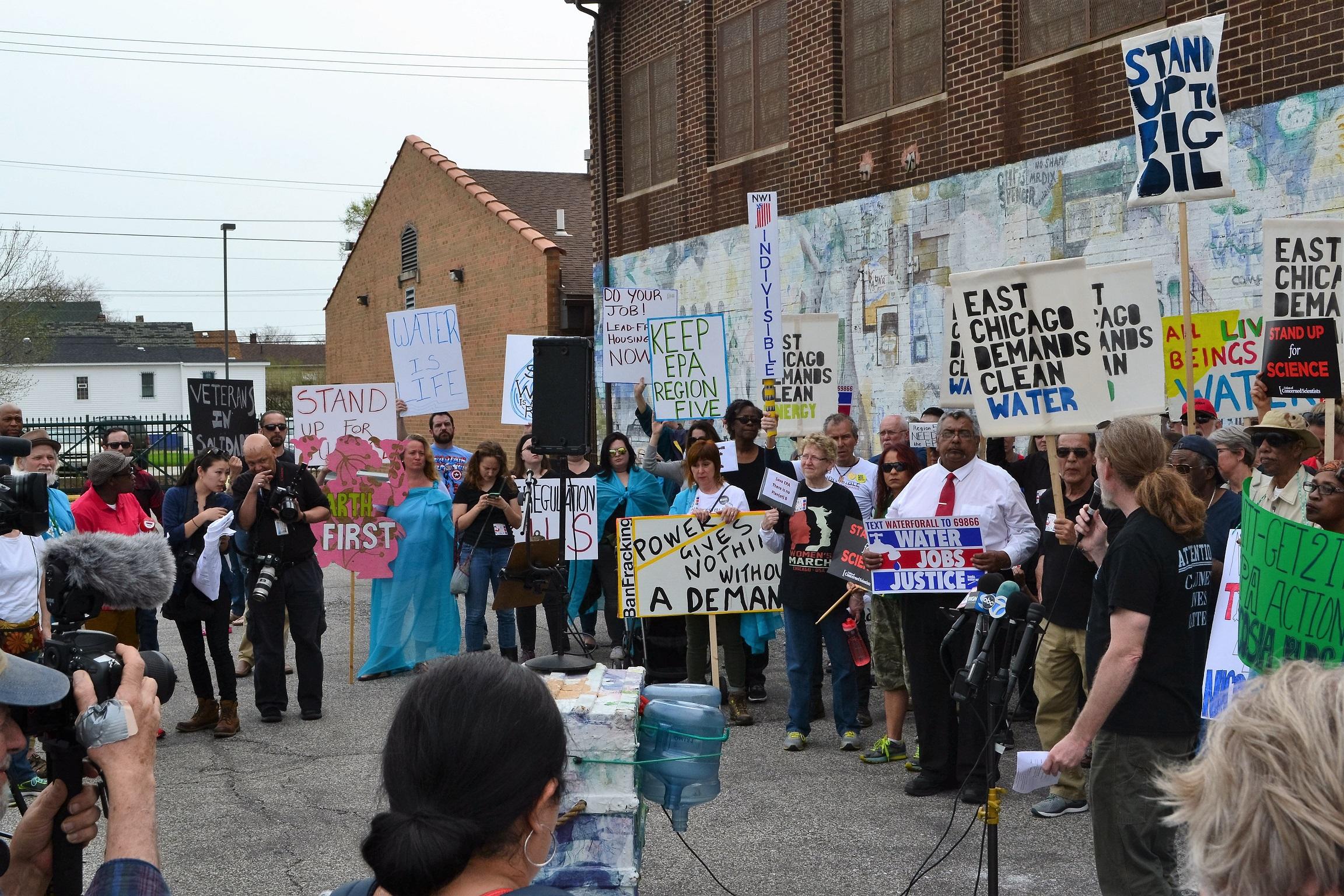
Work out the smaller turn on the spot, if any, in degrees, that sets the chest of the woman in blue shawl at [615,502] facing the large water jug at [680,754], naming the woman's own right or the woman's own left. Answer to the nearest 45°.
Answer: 0° — they already face it

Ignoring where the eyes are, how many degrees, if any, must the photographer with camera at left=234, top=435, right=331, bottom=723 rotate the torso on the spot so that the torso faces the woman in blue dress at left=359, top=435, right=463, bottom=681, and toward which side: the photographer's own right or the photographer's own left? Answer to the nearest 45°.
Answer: approximately 135° to the photographer's own left

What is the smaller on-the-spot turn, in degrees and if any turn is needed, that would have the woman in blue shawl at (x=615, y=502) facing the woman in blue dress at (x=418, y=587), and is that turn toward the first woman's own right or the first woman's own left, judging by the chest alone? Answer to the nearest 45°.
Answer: approximately 90° to the first woman's own right

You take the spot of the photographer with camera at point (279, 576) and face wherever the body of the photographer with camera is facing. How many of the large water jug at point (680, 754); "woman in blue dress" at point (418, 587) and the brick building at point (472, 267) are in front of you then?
1

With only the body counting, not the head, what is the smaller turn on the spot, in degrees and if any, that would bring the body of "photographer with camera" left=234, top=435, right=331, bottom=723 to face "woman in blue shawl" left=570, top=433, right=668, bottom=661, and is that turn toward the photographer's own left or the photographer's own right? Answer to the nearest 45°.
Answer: approximately 135° to the photographer's own left

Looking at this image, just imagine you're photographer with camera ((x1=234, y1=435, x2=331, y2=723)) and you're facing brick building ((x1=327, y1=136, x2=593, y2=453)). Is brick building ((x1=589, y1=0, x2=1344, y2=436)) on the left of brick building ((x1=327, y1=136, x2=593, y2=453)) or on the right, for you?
right

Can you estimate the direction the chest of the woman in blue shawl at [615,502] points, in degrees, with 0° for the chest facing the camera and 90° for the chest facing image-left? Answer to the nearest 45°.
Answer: approximately 0°

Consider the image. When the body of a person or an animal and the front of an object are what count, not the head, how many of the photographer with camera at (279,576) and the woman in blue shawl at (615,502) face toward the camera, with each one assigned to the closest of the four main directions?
2

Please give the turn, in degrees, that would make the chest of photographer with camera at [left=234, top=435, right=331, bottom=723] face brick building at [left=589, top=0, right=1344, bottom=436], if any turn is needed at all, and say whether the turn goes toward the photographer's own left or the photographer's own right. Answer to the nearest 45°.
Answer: approximately 135° to the photographer's own left

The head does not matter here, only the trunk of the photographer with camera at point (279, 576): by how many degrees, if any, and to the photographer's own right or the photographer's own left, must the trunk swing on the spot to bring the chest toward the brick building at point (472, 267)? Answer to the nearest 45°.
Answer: approximately 180°

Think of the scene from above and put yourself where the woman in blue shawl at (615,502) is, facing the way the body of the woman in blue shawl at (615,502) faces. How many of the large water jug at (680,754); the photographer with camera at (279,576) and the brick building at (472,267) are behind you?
1

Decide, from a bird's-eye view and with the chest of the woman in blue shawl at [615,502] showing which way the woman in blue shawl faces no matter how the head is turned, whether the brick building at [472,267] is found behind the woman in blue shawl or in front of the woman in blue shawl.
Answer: behind
